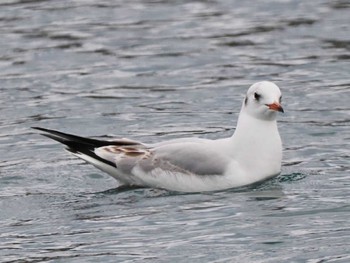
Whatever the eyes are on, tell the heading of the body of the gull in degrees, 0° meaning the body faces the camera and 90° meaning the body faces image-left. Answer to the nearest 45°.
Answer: approximately 270°
